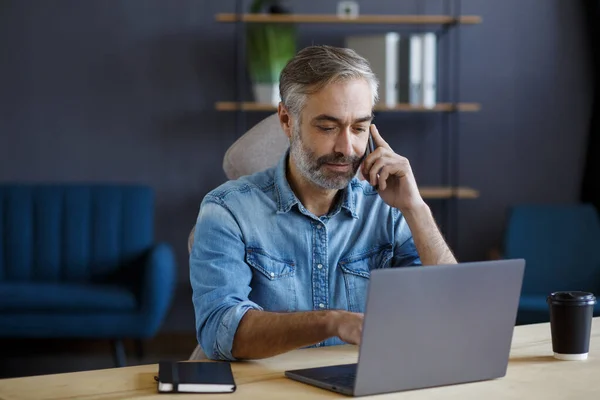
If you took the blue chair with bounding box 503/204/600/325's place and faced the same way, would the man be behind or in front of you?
in front

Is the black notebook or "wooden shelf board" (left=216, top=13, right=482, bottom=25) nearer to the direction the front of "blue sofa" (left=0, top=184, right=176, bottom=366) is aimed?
the black notebook

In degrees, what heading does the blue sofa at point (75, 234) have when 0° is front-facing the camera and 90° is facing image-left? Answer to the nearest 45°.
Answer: approximately 0°

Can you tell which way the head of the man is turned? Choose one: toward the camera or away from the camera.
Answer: toward the camera

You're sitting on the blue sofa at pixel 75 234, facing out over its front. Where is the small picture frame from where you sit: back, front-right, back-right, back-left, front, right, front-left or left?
left

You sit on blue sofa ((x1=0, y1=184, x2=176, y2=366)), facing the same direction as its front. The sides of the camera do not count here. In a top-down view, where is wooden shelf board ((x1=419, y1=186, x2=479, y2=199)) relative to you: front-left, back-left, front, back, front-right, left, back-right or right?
left

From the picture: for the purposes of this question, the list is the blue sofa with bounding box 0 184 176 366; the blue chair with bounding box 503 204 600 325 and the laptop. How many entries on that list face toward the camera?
2

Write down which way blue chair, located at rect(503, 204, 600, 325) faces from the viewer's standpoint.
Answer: facing the viewer

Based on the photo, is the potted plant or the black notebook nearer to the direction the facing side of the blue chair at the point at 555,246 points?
the black notebook

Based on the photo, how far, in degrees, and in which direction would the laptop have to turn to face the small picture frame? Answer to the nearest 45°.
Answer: approximately 45° to its right

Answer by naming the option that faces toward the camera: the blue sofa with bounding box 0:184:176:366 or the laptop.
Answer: the blue sofa

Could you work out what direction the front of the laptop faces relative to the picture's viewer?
facing away from the viewer and to the left of the viewer

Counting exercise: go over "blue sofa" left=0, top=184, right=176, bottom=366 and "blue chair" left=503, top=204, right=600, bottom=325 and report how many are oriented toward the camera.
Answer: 2

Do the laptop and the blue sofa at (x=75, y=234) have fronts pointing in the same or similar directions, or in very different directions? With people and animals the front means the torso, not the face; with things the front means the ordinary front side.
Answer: very different directions

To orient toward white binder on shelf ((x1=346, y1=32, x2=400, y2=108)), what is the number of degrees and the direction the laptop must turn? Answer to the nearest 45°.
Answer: approximately 45° to its right
